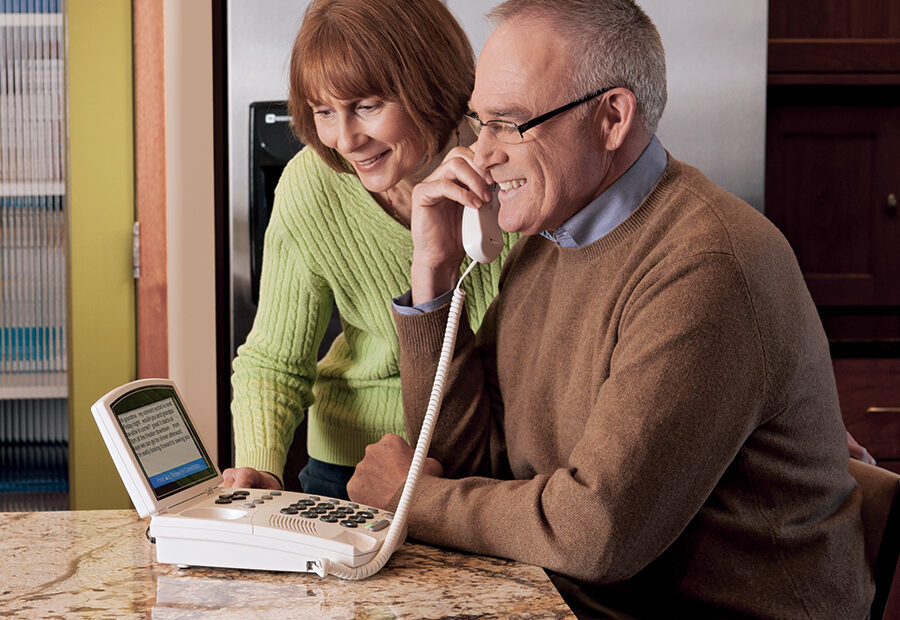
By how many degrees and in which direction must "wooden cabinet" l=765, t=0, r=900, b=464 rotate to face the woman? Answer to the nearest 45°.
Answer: approximately 45° to its right

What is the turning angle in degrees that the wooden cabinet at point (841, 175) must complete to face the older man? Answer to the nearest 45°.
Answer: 0° — it already faces them

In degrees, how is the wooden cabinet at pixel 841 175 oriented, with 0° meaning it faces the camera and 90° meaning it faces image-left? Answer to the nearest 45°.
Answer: approximately 0°

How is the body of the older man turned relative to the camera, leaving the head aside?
to the viewer's left

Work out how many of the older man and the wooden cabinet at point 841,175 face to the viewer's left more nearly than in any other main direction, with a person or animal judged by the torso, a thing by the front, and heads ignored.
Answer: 1

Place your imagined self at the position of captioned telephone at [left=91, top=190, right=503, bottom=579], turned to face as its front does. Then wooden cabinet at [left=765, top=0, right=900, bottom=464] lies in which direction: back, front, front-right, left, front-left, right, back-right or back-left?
left

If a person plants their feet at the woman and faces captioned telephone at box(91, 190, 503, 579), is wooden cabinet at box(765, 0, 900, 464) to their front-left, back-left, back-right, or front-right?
back-left

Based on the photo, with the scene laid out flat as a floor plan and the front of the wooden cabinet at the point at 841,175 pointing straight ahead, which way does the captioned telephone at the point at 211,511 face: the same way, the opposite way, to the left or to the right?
to the left

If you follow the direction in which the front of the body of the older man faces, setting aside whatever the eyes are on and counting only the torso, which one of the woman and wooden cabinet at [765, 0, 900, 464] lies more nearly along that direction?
the woman

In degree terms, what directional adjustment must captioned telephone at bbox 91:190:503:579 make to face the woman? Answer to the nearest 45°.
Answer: approximately 135° to its left

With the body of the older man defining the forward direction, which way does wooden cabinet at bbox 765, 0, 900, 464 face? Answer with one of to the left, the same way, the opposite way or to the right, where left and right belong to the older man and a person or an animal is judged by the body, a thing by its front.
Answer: to the left
